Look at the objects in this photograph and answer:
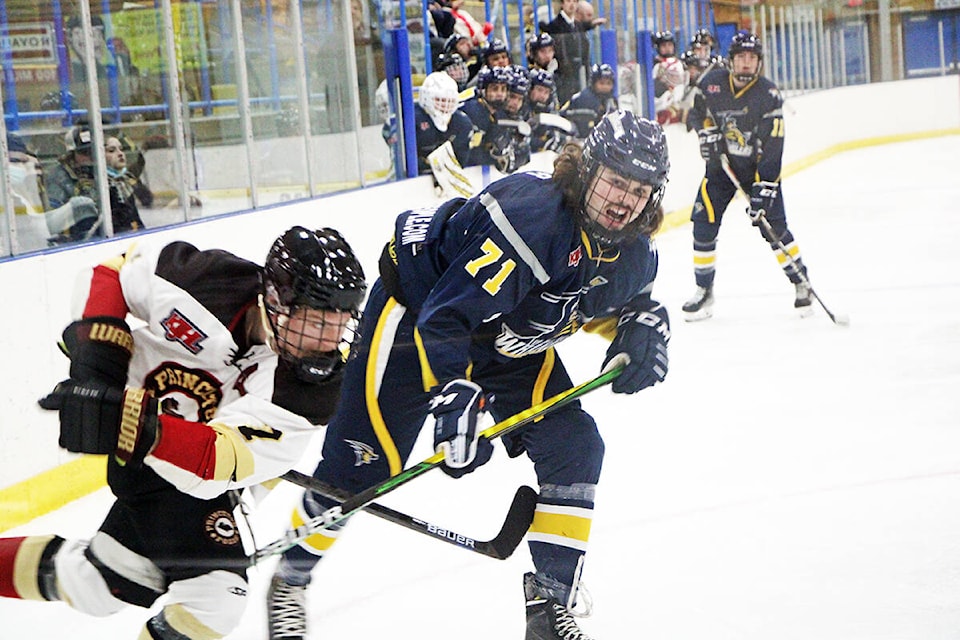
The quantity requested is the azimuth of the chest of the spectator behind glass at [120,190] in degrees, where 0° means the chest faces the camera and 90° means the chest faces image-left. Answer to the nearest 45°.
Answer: approximately 315°

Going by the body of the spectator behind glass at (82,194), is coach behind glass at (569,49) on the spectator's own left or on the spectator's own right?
on the spectator's own left

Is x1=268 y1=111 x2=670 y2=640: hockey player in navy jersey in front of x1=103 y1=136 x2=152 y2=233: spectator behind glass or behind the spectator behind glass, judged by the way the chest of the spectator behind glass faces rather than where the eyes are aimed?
in front

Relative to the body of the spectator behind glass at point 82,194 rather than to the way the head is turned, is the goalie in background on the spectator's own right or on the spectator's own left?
on the spectator's own left

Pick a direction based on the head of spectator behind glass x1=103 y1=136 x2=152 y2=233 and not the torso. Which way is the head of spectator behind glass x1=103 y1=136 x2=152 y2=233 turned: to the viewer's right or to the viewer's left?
to the viewer's right

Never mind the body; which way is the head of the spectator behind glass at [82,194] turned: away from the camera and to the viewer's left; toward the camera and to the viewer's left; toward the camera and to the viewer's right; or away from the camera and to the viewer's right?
toward the camera and to the viewer's right
